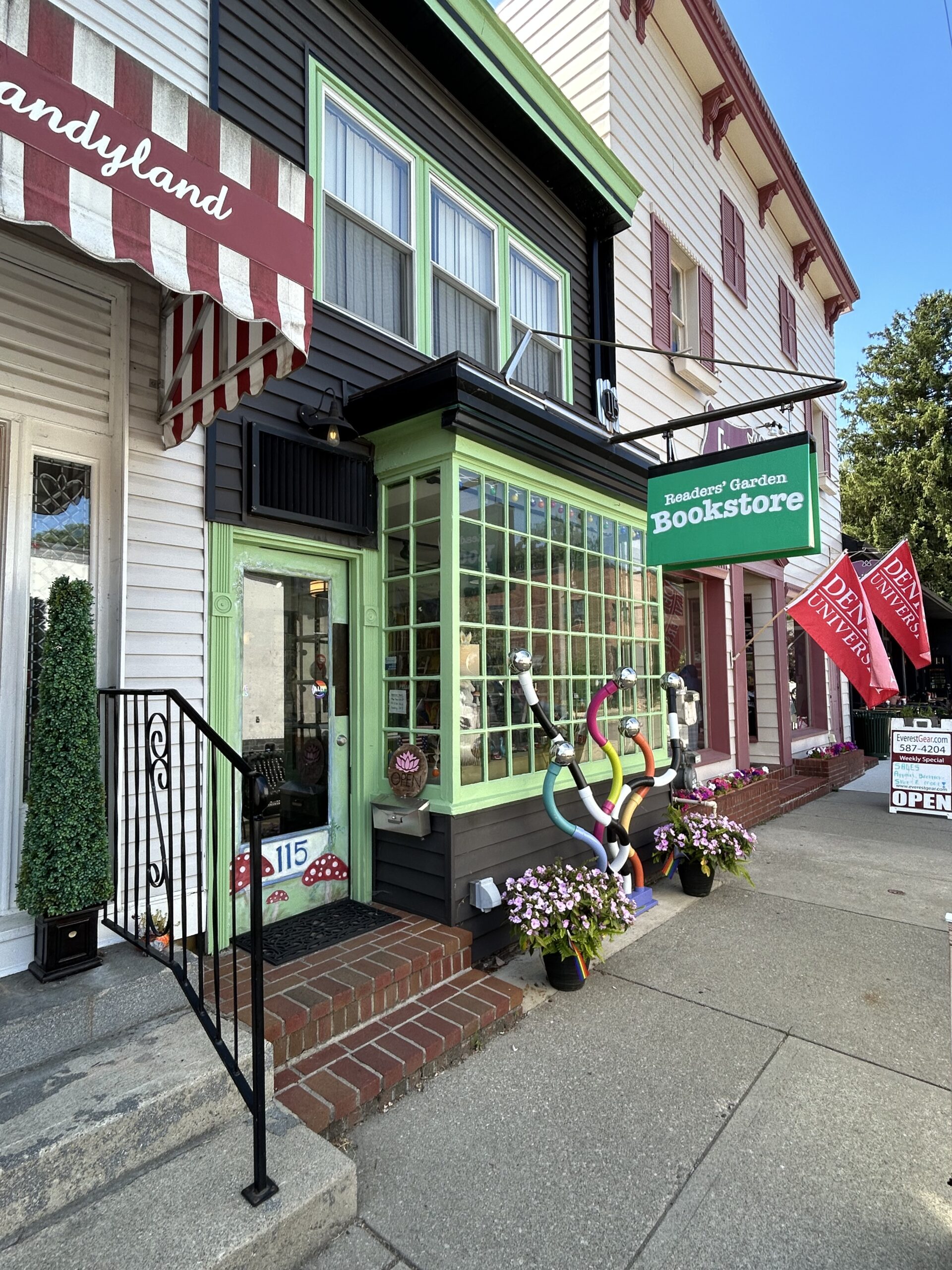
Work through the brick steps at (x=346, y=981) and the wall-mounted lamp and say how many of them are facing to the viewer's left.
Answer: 0

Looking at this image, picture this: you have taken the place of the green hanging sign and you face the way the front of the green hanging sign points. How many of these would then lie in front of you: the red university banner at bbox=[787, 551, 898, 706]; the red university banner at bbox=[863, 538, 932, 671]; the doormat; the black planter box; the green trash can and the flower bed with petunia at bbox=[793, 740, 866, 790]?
2

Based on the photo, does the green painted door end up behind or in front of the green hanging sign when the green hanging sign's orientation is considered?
in front

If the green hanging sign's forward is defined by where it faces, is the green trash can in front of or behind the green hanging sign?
behind

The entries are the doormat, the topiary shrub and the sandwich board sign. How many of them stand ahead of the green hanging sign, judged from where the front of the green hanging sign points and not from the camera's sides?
2

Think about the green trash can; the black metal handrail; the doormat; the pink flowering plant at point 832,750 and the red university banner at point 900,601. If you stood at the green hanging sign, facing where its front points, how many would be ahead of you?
2

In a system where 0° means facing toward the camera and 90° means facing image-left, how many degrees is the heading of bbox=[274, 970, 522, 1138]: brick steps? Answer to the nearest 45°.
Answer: approximately 315°

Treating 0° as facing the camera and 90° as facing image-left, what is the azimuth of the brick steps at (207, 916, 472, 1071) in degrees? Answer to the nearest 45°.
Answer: approximately 315°

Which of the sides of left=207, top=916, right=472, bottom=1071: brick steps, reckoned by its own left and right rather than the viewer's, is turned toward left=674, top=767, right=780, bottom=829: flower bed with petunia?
left
